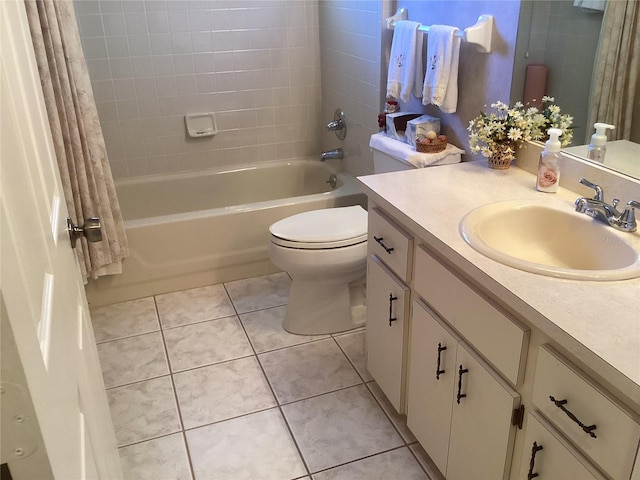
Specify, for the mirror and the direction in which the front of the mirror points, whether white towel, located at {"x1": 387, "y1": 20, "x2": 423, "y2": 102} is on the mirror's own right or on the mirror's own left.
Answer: on the mirror's own right

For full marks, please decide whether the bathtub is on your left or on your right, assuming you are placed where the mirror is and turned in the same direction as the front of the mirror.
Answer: on your right

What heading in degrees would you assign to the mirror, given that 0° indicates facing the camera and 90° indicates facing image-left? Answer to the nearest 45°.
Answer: approximately 45°

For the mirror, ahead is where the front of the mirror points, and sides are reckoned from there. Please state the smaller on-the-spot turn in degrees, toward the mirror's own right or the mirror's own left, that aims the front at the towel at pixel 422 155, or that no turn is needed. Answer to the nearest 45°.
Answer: approximately 45° to the mirror's own right

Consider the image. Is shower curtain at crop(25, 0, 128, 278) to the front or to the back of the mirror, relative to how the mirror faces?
to the front

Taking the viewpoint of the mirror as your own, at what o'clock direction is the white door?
The white door is roughly at 11 o'clock from the mirror.
